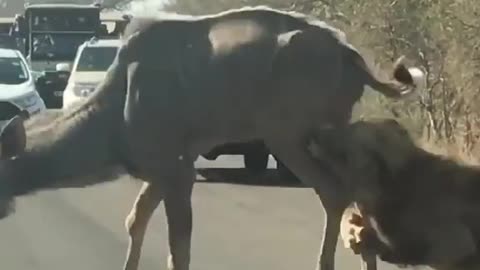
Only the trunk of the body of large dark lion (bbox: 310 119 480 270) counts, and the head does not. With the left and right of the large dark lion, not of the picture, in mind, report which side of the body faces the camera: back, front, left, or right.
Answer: left

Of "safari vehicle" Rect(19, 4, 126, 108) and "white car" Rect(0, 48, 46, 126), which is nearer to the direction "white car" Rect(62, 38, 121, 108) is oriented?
the white car

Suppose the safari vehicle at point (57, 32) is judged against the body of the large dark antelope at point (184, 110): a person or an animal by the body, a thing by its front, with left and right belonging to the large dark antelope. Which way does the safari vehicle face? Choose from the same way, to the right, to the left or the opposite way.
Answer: to the left

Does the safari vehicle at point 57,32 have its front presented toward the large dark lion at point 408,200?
yes

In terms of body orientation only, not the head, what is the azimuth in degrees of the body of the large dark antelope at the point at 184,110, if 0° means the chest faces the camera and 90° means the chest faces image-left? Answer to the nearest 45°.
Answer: approximately 90°

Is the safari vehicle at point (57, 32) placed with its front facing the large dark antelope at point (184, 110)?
yes

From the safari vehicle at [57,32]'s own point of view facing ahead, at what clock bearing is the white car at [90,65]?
The white car is roughly at 12 o'clock from the safari vehicle.

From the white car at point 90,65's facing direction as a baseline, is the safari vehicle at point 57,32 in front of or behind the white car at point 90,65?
behind

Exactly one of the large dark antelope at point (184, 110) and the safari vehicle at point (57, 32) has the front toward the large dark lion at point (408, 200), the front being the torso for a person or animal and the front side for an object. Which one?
the safari vehicle
